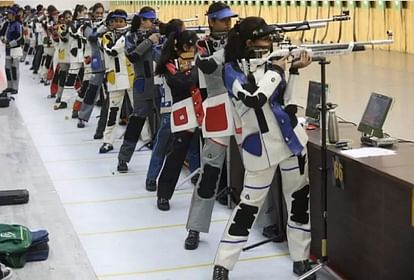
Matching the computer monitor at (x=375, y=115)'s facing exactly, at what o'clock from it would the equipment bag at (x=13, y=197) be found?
The equipment bag is roughly at 2 o'clock from the computer monitor.

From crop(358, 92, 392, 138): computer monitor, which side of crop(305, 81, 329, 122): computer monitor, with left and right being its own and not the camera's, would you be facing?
left

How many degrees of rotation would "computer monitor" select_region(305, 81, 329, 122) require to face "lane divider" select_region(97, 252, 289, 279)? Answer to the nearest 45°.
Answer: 0° — it already faces it

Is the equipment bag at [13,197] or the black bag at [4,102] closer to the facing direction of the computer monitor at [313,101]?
the equipment bag

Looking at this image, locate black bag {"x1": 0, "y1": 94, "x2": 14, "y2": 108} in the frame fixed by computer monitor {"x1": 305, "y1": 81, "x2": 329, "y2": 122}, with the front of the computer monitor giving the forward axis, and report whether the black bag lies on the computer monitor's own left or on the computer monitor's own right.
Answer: on the computer monitor's own right

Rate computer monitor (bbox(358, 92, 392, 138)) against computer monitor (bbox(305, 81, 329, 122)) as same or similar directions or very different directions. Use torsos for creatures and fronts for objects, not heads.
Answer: same or similar directions

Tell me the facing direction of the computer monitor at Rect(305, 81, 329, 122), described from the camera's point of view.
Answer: facing the viewer and to the left of the viewer

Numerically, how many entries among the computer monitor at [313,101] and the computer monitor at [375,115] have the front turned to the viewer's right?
0

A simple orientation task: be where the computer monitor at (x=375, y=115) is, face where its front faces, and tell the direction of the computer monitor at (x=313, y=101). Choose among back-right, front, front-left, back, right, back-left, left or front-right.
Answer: right

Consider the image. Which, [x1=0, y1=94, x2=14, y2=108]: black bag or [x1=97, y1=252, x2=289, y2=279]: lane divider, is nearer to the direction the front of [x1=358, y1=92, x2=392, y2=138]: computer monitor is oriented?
the lane divider

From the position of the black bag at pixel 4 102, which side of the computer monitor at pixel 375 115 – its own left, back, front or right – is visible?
right

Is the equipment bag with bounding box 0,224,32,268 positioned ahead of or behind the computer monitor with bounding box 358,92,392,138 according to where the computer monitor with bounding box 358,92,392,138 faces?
ahead

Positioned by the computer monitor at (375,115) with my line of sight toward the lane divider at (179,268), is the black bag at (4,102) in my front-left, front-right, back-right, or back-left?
front-right
